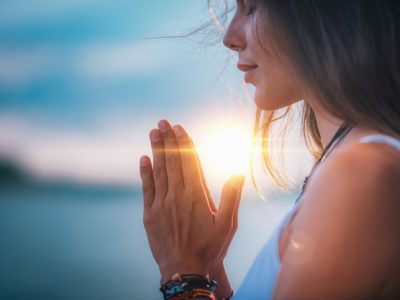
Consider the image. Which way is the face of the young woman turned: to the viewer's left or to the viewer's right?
to the viewer's left

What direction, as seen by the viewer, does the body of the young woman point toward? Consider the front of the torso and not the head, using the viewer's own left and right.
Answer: facing to the left of the viewer
